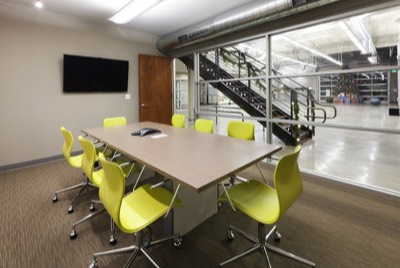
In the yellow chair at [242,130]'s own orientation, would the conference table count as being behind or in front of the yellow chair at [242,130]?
in front

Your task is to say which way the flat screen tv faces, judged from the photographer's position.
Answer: facing the viewer and to the right of the viewer

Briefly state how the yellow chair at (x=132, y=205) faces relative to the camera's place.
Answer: facing away from the viewer and to the right of the viewer

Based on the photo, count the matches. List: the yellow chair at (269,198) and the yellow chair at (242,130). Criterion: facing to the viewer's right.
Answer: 0

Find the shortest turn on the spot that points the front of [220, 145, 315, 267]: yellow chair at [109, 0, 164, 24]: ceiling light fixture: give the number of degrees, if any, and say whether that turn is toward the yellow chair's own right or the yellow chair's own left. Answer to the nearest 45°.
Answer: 0° — it already faces it

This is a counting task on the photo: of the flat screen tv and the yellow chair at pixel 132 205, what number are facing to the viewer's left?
0

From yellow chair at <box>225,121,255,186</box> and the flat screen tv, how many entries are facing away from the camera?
0

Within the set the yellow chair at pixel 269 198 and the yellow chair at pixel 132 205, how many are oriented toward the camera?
0

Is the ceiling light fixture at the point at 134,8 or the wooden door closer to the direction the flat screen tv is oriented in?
the ceiling light fixture

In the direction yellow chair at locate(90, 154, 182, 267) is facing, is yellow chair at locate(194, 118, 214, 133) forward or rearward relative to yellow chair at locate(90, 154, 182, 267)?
forward
